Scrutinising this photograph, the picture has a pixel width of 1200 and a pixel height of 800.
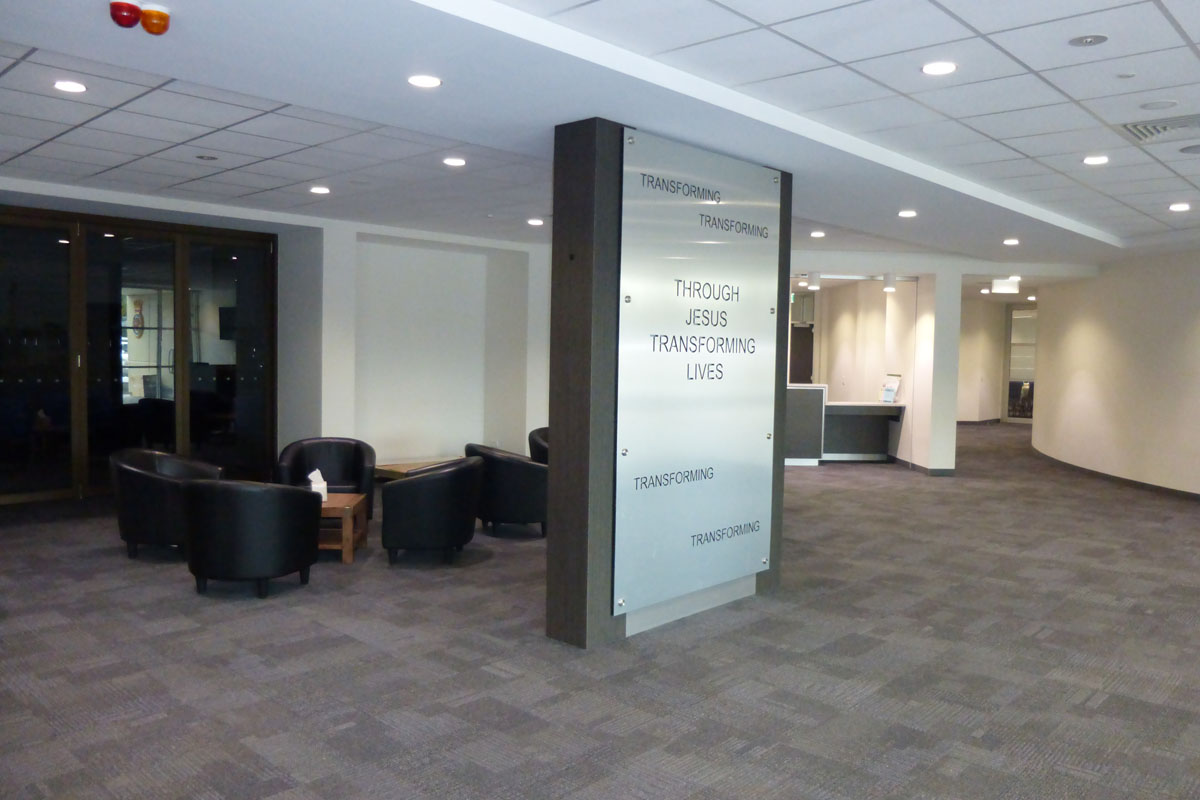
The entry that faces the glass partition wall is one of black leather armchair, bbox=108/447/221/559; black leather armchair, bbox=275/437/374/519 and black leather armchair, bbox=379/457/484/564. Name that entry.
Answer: black leather armchair, bbox=379/457/484/564

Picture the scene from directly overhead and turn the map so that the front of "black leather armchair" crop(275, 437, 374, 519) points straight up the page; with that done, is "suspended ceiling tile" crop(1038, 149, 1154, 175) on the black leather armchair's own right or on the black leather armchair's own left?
on the black leather armchair's own left

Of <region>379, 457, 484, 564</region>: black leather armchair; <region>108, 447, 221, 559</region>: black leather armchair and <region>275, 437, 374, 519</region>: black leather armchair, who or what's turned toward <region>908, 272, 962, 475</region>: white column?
<region>108, 447, 221, 559</region>: black leather armchair

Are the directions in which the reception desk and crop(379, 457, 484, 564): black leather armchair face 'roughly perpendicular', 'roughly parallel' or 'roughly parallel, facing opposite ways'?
roughly perpendicular

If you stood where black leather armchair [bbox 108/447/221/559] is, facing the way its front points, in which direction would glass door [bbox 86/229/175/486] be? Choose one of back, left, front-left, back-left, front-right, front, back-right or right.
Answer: left

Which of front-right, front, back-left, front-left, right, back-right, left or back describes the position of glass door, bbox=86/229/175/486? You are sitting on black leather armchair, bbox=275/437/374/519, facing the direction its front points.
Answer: back-right

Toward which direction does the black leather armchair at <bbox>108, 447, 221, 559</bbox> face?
to the viewer's right

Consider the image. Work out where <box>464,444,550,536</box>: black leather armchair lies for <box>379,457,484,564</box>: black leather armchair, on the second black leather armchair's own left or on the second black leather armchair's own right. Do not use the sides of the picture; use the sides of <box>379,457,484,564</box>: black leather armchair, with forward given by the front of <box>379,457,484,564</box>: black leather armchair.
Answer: on the second black leather armchair's own right

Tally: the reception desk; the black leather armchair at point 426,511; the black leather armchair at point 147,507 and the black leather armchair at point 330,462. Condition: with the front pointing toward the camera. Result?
2

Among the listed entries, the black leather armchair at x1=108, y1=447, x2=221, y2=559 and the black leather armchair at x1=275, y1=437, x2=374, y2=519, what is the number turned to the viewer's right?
1

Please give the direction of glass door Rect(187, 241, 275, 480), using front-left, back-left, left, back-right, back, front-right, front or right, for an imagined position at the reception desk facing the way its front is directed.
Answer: front-right

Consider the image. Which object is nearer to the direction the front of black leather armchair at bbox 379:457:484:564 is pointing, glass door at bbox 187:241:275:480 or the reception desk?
the glass door

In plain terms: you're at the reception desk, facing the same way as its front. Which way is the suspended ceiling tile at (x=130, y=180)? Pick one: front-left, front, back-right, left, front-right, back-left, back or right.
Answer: front-right

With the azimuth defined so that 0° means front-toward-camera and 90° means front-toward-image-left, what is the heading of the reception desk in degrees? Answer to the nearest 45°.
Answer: approximately 0°

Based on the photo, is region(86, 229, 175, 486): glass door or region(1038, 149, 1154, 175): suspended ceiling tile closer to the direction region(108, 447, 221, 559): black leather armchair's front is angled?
the suspended ceiling tile
